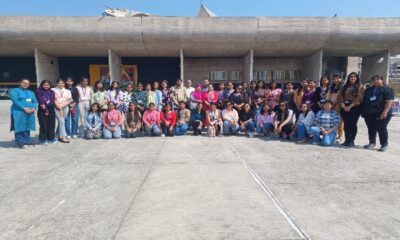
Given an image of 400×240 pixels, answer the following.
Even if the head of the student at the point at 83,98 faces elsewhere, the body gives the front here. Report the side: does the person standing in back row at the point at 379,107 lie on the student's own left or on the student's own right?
on the student's own left

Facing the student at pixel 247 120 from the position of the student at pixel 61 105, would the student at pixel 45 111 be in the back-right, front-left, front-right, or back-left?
back-right

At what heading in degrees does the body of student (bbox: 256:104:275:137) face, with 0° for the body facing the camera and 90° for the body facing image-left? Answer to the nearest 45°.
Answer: approximately 0°

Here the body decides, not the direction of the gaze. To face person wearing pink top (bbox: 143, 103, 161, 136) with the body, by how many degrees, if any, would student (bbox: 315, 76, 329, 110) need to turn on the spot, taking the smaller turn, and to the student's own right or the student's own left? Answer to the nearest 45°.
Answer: approximately 90° to the student's own right

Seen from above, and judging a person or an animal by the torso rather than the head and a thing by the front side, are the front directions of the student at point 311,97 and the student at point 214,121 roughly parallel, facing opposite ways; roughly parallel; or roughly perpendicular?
roughly parallel

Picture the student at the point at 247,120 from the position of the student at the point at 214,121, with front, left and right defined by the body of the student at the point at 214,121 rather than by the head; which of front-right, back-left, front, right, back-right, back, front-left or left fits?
left

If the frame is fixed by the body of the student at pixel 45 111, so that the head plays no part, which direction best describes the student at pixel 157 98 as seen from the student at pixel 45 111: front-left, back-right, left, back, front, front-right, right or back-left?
left

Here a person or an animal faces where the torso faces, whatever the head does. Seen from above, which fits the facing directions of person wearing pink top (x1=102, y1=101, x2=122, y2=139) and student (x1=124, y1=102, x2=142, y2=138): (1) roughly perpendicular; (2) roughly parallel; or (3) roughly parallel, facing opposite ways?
roughly parallel

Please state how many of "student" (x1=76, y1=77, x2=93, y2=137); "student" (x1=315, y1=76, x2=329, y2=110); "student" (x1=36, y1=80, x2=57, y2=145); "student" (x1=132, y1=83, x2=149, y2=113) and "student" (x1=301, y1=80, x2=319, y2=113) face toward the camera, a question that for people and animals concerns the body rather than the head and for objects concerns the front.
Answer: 5

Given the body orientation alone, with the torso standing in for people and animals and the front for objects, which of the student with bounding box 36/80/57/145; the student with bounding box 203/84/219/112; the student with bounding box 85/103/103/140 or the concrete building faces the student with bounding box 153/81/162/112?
the concrete building

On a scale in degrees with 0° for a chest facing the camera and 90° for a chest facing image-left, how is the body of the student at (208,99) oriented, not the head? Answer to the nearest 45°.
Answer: approximately 0°

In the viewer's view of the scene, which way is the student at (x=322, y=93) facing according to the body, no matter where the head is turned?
toward the camera

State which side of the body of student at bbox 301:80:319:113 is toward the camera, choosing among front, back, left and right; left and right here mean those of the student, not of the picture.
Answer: front

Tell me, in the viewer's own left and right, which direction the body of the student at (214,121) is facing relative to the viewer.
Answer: facing the viewer

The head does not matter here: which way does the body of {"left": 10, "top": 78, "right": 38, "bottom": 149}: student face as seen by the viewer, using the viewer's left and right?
facing the viewer and to the right of the viewer

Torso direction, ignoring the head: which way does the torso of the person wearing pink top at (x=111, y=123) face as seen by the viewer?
toward the camera

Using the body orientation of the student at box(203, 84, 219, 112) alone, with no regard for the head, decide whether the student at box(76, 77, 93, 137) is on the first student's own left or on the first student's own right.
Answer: on the first student's own right
